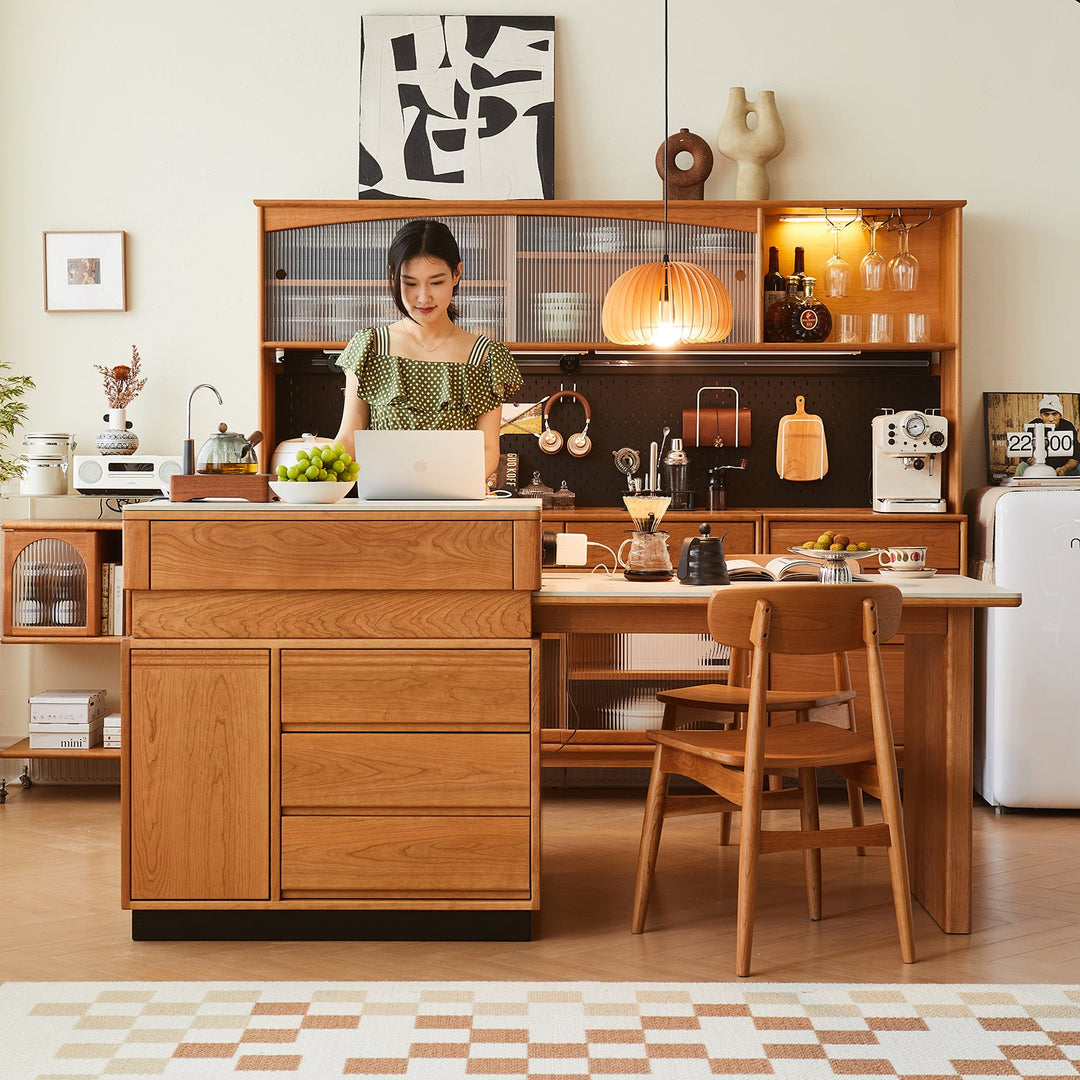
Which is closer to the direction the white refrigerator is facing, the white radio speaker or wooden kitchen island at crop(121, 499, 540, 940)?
the wooden kitchen island

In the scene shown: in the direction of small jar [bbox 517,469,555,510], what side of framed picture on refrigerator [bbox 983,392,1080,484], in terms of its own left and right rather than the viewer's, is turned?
right

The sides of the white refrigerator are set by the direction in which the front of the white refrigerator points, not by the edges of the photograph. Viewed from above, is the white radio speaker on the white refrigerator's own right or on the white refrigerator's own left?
on the white refrigerator's own right

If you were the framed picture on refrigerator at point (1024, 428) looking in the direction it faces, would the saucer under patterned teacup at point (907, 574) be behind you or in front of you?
in front

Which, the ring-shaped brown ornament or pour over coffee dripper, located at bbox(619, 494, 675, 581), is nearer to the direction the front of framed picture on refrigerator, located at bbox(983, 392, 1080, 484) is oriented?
the pour over coffee dripper

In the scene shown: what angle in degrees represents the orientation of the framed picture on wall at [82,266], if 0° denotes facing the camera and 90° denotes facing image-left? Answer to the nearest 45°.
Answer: approximately 0°

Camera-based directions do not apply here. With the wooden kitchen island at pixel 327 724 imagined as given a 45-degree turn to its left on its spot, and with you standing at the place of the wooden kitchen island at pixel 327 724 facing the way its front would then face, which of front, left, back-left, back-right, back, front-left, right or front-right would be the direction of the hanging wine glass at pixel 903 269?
left

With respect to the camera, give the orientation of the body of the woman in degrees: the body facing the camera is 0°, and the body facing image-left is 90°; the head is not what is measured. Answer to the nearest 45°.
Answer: approximately 0°

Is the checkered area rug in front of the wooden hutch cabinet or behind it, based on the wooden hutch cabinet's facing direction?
in front

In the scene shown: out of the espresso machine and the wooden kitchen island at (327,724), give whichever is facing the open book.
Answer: the espresso machine
